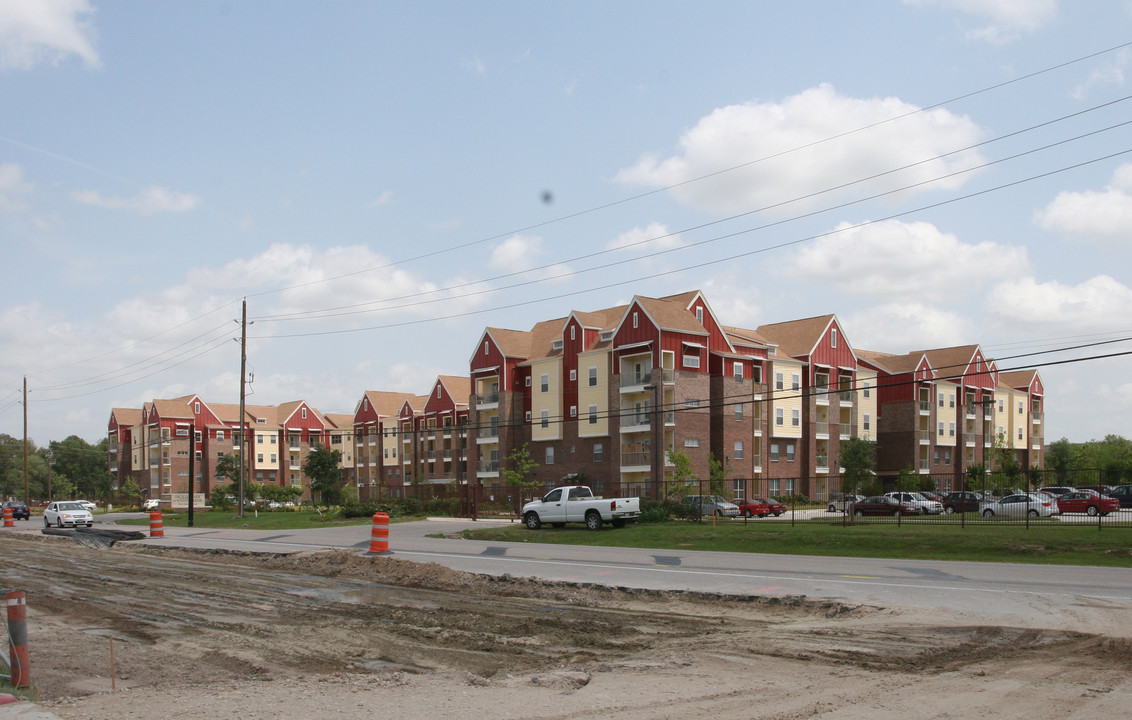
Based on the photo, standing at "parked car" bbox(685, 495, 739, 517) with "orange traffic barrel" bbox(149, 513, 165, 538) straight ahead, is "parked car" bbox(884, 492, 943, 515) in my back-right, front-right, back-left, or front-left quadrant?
back-left

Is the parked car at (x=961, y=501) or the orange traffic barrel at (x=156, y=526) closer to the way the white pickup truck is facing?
the orange traffic barrel

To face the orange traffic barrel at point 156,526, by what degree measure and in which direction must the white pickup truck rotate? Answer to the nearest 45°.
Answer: approximately 45° to its left

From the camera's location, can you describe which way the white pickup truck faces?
facing away from the viewer and to the left of the viewer

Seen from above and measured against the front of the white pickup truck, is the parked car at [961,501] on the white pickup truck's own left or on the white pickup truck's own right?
on the white pickup truck's own right

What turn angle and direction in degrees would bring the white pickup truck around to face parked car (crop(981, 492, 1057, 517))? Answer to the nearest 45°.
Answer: approximately 135° to its right

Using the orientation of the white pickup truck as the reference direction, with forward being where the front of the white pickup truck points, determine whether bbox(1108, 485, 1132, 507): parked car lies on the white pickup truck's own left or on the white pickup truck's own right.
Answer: on the white pickup truck's own right

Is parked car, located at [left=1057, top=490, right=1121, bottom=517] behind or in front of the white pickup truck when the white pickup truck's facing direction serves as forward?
behind
